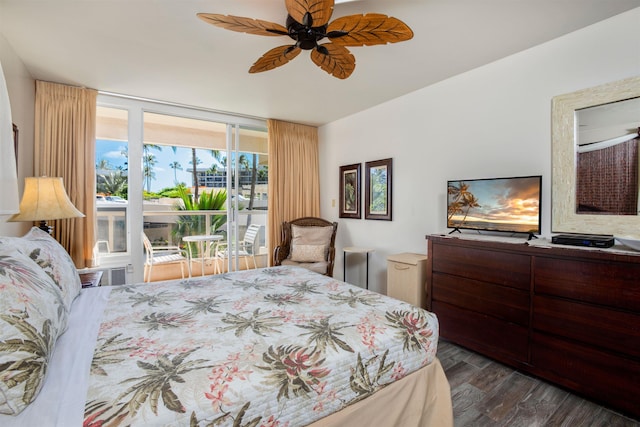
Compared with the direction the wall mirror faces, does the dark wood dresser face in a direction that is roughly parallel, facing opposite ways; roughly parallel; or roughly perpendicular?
roughly parallel

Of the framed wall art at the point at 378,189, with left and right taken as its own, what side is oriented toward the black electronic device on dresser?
left

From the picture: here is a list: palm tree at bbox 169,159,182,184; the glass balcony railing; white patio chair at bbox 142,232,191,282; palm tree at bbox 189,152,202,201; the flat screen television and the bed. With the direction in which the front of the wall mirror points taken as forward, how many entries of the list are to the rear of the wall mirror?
0

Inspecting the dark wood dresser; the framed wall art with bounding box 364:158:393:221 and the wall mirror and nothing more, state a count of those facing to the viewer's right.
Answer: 0

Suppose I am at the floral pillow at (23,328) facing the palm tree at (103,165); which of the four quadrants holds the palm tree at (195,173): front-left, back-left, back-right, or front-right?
front-right

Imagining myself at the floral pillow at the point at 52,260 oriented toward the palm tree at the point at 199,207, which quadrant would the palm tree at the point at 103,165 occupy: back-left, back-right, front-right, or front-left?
front-left

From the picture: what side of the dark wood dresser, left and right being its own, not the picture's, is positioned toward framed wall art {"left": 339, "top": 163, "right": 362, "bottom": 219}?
right

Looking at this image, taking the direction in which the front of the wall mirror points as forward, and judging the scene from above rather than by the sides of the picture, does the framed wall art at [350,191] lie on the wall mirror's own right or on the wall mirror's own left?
on the wall mirror's own right

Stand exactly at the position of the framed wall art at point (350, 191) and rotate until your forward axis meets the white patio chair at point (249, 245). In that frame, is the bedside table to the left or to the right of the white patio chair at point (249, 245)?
left

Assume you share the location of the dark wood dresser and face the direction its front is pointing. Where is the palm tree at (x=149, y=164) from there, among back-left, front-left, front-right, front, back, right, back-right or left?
front-right

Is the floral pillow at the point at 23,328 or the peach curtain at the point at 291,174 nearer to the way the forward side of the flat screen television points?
the floral pillow

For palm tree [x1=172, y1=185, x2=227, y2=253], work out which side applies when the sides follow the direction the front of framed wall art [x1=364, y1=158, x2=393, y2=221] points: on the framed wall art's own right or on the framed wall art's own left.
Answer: on the framed wall art's own right

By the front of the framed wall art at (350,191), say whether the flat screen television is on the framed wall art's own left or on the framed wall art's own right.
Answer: on the framed wall art's own left

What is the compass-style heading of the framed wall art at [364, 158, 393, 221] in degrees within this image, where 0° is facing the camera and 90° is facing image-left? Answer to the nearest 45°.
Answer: approximately 45°

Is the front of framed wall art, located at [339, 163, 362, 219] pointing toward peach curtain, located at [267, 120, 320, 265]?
no

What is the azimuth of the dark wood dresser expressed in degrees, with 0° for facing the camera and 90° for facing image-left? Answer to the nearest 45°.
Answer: approximately 45°

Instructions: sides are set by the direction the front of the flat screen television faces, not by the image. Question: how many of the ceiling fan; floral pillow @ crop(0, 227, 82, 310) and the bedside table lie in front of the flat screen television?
3

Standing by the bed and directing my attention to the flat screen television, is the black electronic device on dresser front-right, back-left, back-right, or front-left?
front-right

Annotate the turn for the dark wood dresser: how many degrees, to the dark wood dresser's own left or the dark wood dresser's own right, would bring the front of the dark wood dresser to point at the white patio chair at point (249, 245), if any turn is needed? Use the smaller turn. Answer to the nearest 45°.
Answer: approximately 45° to the dark wood dresser's own right
